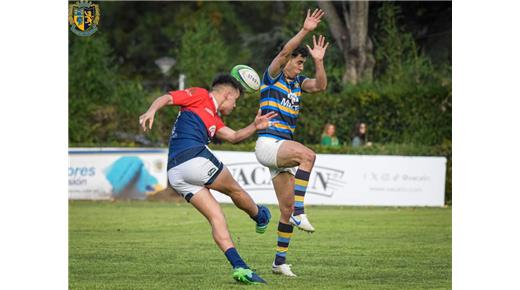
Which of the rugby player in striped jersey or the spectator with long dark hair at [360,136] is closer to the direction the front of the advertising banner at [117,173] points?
the rugby player in striped jersey

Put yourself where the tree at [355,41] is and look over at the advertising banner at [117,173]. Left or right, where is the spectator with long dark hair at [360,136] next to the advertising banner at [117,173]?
left

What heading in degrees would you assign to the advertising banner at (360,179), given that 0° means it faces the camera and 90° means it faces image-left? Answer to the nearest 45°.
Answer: approximately 0°

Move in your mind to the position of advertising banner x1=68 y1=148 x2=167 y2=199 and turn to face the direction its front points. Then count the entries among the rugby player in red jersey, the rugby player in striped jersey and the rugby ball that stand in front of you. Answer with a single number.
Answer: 3

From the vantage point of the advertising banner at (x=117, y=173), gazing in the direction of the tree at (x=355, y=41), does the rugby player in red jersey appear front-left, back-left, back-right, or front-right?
back-right

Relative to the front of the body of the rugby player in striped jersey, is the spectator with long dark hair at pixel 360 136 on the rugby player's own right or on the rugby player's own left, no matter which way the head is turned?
on the rugby player's own left

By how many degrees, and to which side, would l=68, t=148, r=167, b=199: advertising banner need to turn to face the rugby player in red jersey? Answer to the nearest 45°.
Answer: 0° — it already faces them

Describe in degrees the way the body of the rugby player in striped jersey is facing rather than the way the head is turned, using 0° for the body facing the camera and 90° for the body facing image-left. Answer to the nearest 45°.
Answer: approximately 315°

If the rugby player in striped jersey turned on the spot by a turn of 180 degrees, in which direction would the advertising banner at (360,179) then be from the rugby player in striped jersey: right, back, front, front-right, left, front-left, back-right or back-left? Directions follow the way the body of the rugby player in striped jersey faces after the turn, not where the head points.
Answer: front-right

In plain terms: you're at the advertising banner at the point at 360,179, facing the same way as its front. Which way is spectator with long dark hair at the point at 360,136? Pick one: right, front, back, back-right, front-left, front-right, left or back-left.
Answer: back

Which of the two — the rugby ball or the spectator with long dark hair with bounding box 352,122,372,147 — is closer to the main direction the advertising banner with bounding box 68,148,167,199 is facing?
the rugby ball

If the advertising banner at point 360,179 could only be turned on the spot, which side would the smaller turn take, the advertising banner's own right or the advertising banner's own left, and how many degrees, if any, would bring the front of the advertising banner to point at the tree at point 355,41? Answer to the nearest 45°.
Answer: approximately 180°
